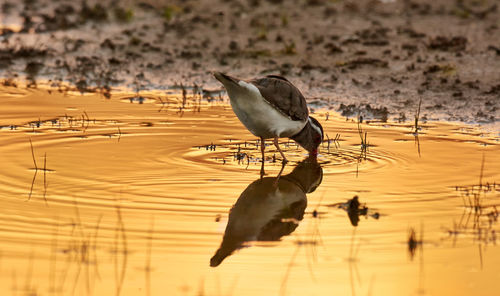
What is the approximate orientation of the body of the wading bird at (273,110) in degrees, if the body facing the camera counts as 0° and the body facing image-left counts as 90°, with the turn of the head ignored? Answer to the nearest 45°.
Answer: approximately 270°
